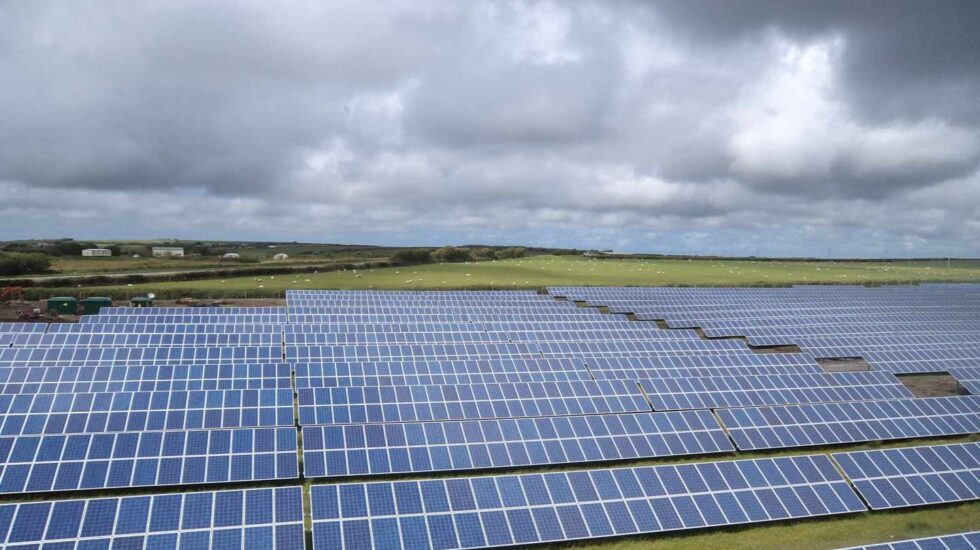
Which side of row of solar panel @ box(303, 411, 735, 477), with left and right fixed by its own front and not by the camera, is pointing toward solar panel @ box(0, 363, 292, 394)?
right

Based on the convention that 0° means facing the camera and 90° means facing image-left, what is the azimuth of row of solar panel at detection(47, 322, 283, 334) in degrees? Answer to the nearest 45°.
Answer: approximately 0°

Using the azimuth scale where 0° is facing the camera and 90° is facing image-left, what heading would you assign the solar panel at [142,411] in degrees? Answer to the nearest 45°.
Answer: approximately 0°

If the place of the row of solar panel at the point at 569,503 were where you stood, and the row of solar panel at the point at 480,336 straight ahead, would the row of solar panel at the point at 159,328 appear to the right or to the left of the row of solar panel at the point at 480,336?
left

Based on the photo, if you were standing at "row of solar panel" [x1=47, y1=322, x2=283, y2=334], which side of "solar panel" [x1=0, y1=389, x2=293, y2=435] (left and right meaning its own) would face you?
back
